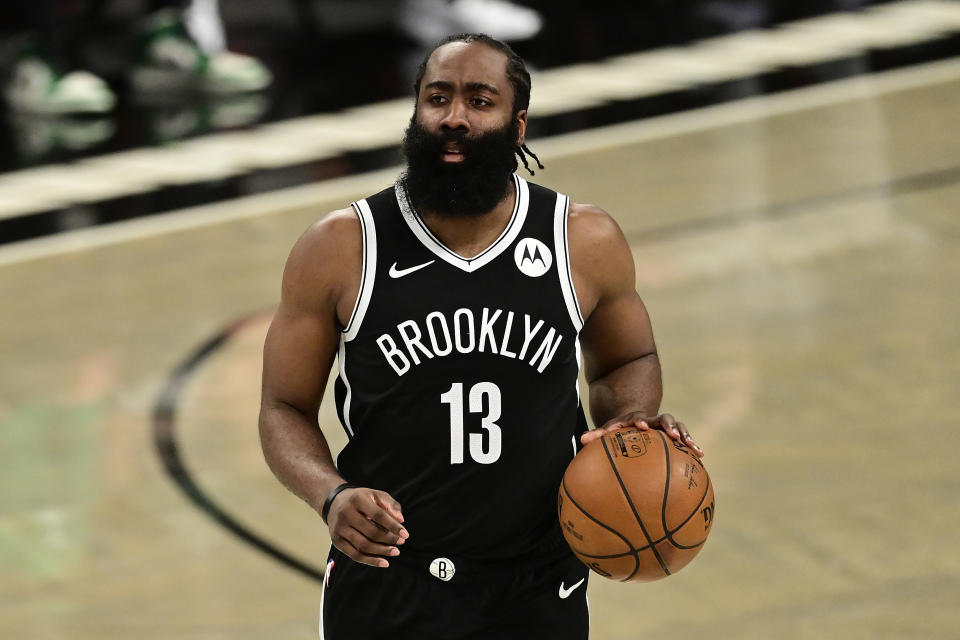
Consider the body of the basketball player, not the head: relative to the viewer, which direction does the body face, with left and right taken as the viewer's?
facing the viewer
